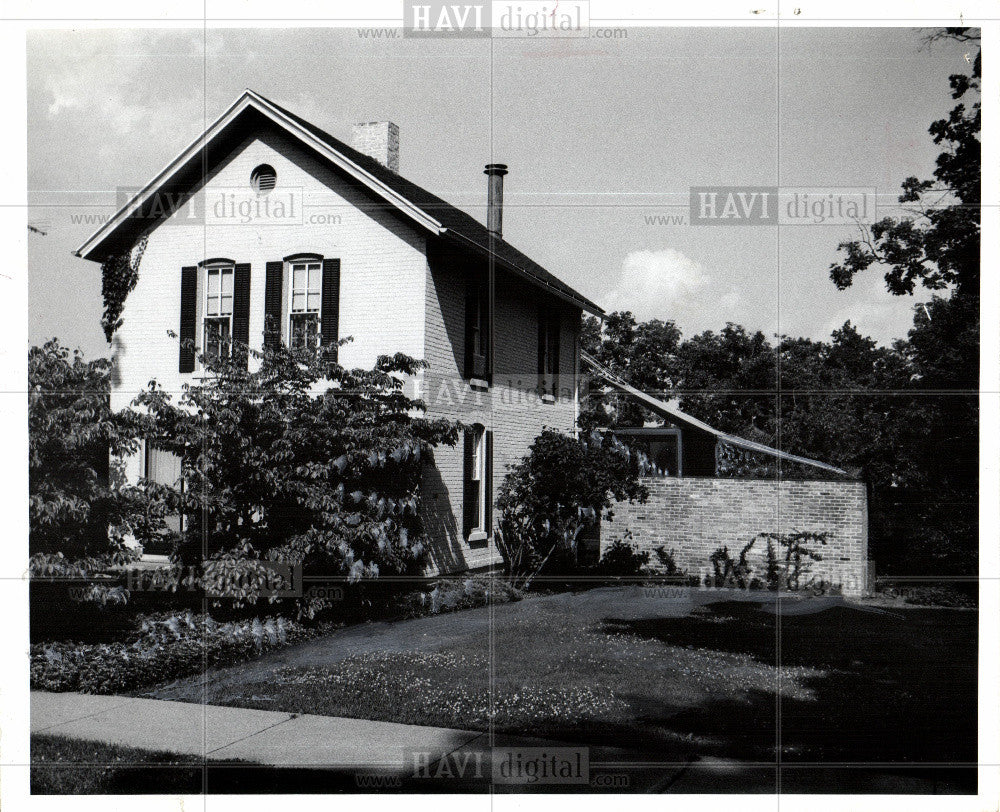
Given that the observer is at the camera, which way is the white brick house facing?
facing the viewer and to the left of the viewer

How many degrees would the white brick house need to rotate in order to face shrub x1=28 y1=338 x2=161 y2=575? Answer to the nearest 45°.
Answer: approximately 45° to its right

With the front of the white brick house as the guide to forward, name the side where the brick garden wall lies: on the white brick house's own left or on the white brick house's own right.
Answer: on the white brick house's own left

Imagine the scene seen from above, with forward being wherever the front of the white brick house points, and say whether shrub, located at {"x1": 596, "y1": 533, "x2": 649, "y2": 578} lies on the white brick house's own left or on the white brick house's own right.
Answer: on the white brick house's own left
